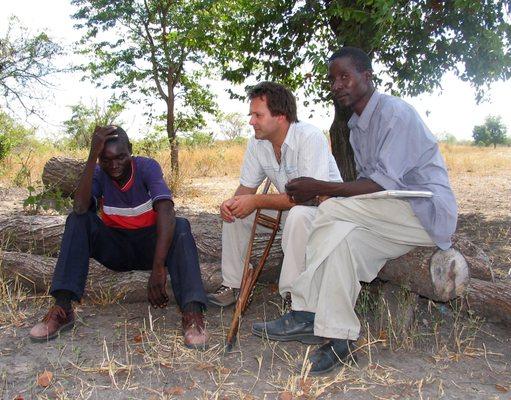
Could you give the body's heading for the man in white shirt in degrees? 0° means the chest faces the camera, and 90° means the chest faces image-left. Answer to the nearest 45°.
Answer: approximately 45°

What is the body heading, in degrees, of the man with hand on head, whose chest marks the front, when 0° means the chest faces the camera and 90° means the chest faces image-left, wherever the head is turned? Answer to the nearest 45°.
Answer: approximately 0°

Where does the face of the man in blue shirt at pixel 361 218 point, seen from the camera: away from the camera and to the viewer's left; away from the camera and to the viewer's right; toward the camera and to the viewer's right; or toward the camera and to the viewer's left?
toward the camera and to the viewer's left

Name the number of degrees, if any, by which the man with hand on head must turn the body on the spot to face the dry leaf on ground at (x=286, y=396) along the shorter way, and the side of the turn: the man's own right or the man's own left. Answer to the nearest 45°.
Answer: approximately 45° to the man's own left

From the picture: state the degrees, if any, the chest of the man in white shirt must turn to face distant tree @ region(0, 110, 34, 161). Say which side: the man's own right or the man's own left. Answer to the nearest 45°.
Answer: approximately 90° to the man's own right

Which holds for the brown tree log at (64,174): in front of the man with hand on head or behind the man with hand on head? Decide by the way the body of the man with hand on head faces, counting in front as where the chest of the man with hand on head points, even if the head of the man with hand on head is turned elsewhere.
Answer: behind

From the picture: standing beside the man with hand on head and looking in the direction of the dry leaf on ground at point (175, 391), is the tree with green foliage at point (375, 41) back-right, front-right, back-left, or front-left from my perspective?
back-left

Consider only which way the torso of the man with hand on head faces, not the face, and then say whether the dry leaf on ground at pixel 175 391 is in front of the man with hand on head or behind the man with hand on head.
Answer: in front

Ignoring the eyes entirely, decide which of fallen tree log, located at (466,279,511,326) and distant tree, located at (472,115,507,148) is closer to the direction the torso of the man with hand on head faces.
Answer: the fallen tree log

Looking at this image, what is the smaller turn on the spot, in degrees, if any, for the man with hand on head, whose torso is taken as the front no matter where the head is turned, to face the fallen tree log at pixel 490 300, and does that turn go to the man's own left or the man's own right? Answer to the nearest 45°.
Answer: approximately 90° to the man's own left

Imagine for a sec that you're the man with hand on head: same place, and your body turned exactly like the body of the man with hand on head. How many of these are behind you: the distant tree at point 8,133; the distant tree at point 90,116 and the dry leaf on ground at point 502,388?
2

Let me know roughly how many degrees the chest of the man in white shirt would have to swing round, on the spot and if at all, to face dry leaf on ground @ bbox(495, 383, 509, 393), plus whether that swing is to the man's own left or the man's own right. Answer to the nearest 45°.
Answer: approximately 90° to the man's own left

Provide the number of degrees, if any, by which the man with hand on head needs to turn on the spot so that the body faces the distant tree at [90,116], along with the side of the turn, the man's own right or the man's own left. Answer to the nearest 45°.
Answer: approximately 180°

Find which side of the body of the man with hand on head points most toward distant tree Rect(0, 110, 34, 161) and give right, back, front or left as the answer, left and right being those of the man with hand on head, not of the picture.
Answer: back
